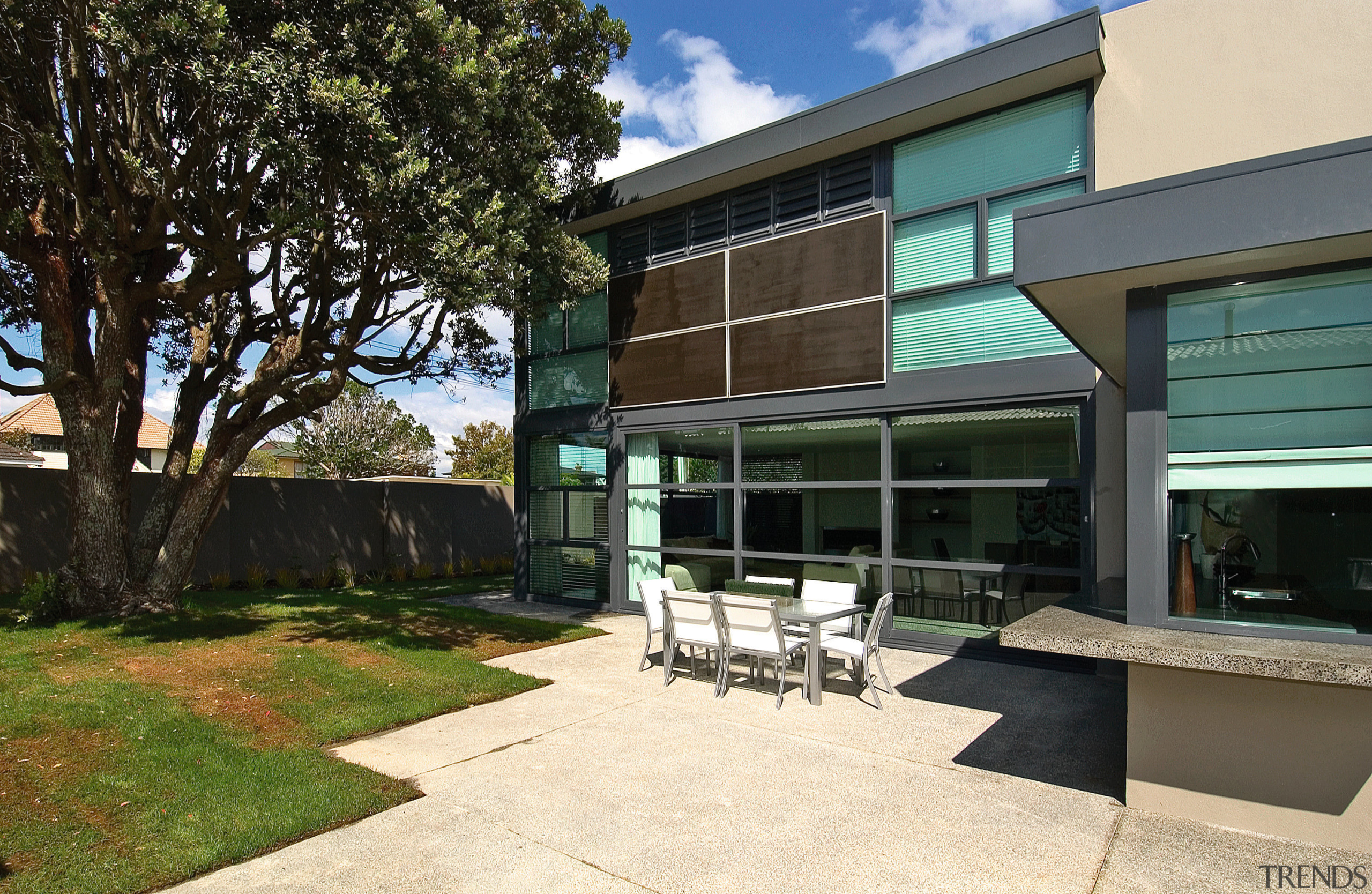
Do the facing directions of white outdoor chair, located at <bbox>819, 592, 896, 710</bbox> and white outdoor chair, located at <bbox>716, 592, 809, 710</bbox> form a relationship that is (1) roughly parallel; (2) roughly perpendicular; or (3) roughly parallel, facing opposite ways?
roughly perpendicular

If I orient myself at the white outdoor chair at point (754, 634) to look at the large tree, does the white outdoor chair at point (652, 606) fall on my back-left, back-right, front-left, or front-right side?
front-right

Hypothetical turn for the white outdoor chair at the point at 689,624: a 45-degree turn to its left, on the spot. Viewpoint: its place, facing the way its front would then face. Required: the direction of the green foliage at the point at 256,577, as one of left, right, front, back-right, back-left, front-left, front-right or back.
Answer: front-left

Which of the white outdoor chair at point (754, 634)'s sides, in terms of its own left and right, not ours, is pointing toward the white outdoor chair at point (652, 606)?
left

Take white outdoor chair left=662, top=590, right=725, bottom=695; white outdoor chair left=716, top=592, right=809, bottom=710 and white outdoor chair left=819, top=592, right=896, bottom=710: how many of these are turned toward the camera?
0

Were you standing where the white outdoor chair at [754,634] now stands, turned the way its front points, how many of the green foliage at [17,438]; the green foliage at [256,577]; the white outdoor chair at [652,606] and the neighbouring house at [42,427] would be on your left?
4

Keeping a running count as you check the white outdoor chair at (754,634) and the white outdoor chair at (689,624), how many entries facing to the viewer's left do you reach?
0

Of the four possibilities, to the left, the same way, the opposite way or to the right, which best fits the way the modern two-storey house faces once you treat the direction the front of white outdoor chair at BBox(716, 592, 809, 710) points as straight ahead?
the opposite way

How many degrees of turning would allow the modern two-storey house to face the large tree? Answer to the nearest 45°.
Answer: approximately 45° to its right

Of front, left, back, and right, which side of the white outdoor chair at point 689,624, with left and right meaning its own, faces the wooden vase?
right

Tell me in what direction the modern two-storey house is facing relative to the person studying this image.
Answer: facing the viewer and to the left of the viewer

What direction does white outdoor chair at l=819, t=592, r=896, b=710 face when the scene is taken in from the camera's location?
facing away from the viewer and to the left of the viewer

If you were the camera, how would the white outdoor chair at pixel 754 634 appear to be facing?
facing away from the viewer and to the right of the viewer

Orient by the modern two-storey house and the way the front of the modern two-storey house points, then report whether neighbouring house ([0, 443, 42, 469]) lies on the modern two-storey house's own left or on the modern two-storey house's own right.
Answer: on the modern two-storey house's own right

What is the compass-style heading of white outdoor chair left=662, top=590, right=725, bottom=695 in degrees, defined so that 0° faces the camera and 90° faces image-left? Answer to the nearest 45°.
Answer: approximately 225°

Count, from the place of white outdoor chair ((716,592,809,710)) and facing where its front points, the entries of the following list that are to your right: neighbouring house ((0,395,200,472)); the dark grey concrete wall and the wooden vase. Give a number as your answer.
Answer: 1
